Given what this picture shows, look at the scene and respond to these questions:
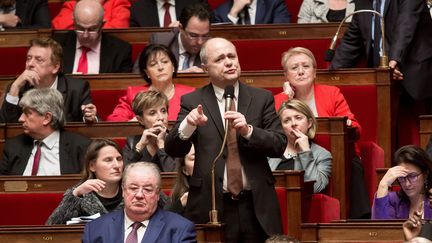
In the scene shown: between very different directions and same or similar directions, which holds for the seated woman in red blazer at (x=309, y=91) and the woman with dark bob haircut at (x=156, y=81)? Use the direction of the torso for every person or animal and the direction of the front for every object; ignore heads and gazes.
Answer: same or similar directions

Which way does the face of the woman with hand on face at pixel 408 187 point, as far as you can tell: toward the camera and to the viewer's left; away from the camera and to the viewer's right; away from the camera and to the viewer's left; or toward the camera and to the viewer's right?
toward the camera and to the viewer's left

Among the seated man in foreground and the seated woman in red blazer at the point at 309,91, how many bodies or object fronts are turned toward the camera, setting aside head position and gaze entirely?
2

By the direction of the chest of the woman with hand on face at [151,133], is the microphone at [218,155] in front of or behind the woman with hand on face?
in front

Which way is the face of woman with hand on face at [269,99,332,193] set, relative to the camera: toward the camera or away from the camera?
toward the camera

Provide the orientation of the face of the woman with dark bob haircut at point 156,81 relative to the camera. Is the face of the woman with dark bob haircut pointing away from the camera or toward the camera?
toward the camera

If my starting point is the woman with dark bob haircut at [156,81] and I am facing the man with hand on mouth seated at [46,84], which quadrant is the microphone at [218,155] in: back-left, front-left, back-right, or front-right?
back-left

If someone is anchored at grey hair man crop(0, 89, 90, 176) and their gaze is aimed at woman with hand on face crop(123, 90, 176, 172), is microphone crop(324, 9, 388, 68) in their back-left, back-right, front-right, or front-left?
front-left

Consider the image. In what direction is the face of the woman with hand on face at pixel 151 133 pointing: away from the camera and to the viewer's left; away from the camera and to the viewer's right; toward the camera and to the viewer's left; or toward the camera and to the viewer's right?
toward the camera and to the viewer's right

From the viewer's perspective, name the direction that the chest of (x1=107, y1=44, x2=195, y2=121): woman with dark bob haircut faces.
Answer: toward the camera

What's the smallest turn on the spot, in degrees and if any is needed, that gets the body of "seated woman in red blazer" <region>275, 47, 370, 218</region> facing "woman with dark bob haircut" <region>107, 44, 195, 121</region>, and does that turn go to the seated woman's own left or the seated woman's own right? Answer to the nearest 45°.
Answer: approximately 90° to the seated woman's own right

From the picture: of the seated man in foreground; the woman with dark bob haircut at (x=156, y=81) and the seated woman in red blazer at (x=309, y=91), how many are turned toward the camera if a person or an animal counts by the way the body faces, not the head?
3
